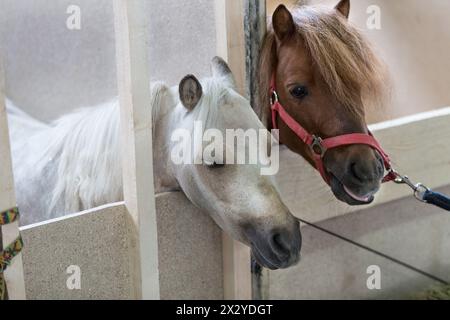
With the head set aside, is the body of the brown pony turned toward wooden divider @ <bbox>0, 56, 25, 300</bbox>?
no

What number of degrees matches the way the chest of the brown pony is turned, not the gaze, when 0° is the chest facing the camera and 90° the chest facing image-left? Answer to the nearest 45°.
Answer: approximately 315°
